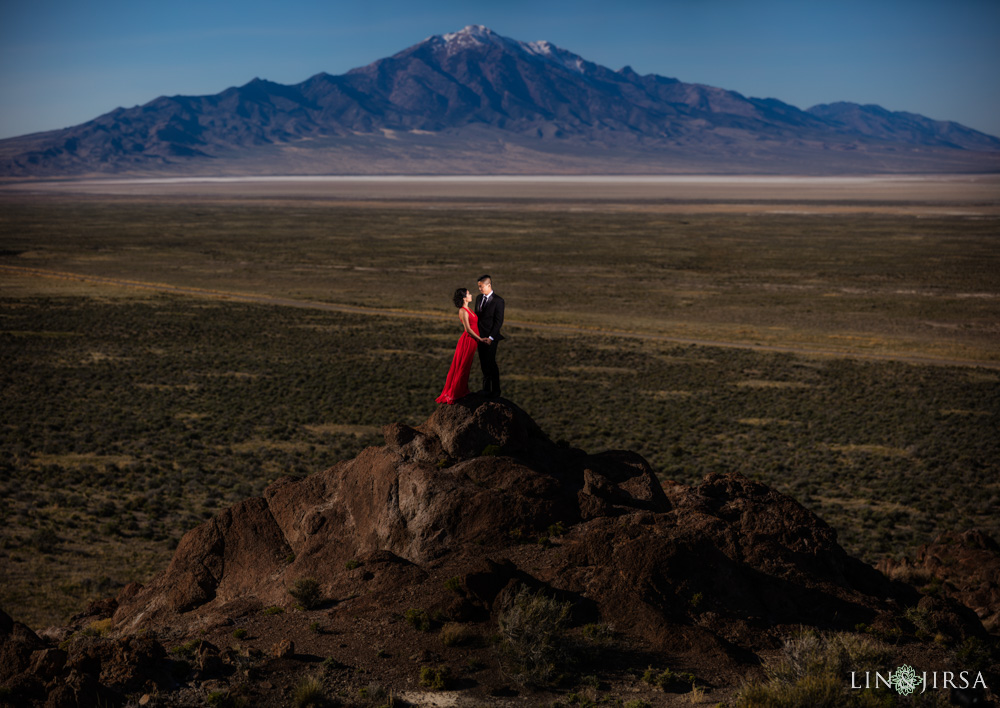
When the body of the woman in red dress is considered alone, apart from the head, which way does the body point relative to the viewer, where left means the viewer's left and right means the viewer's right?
facing to the right of the viewer

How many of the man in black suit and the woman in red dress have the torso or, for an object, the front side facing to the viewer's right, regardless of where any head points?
1

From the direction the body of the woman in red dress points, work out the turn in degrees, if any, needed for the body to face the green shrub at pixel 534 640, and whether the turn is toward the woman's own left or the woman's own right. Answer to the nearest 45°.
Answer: approximately 90° to the woman's own right

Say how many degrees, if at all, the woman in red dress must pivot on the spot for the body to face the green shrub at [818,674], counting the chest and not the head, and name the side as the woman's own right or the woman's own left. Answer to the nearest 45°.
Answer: approximately 45° to the woman's own right

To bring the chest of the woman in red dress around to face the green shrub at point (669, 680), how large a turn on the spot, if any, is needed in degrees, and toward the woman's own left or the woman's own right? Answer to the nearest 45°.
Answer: approximately 45° to the woman's own right

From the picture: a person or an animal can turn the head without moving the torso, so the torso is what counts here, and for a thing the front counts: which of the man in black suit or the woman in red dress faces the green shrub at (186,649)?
the man in black suit

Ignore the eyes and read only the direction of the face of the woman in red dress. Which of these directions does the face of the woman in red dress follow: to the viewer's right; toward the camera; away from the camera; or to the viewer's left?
to the viewer's right

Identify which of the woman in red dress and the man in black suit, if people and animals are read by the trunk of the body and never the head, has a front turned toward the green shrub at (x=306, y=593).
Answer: the man in black suit

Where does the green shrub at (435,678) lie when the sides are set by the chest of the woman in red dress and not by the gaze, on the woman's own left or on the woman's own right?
on the woman's own right

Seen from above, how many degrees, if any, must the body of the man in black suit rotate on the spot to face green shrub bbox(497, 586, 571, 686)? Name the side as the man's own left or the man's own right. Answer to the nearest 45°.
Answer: approximately 45° to the man's own left
